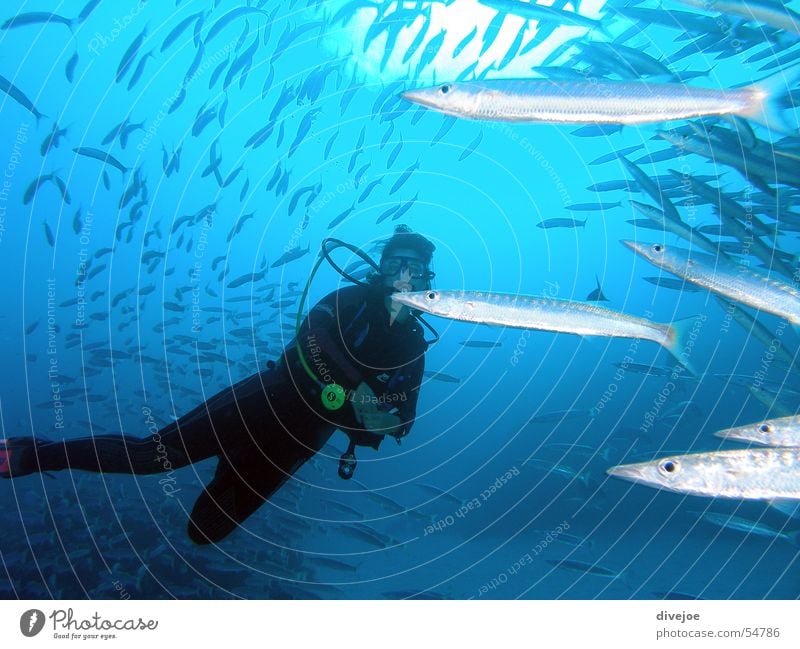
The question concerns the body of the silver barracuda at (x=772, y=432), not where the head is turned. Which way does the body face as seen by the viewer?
to the viewer's left

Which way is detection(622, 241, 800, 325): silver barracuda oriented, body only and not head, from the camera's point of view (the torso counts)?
to the viewer's left

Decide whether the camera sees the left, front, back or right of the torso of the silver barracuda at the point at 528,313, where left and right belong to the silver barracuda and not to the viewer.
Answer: left

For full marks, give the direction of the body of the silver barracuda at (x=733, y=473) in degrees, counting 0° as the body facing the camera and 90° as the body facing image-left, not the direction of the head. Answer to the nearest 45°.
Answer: approximately 90°

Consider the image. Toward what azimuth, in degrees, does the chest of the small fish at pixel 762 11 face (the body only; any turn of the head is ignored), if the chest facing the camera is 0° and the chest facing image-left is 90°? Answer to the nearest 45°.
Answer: approximately 90°

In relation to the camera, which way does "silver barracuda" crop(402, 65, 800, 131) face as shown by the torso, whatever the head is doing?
to the viewer's left
